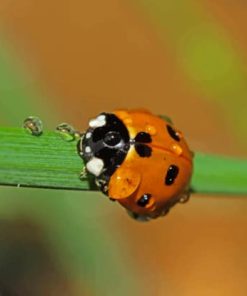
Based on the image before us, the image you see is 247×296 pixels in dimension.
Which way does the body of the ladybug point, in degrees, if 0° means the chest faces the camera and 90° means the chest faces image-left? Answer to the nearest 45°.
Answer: approximately 90°
